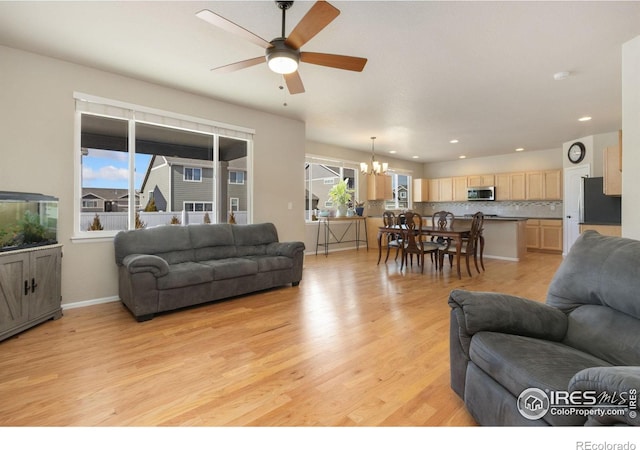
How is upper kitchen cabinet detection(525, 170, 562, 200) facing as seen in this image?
toward the camera

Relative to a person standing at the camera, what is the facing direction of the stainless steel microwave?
facing the viewer

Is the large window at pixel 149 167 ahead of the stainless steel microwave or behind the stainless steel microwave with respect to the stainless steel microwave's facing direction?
ahead

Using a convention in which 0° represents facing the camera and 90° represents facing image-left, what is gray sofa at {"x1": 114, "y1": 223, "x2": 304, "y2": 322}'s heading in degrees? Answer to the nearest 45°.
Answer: approximately 315°

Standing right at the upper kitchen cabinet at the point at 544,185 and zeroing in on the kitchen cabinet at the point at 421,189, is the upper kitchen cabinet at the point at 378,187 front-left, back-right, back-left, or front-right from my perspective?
front-left

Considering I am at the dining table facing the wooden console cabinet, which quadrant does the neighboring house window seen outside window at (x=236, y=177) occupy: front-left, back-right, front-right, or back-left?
front-right

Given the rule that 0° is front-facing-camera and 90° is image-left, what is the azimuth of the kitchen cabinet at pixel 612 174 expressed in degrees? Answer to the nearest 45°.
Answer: approximately 90°

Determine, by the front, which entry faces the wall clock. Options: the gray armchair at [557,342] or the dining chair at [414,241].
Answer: the dining chair

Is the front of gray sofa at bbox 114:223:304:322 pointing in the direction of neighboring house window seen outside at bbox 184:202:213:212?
no

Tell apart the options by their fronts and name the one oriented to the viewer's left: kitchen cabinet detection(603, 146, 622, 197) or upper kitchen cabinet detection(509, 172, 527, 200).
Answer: the kitchen cabinet

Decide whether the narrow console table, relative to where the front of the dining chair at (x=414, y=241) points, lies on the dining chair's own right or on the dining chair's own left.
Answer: on the dining chair's own left

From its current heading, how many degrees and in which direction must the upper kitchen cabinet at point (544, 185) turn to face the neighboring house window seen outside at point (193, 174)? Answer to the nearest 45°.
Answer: approximately 45° to its right

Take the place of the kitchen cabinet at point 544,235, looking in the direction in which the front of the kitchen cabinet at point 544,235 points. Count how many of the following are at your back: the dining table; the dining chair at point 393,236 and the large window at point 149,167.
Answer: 0

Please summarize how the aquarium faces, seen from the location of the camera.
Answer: facing the viewer and to the right of the viewer
